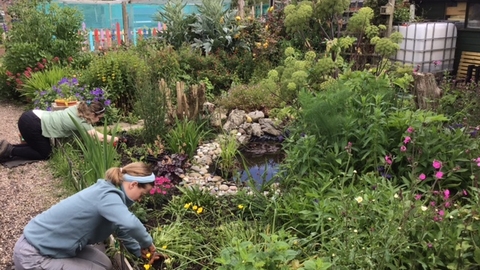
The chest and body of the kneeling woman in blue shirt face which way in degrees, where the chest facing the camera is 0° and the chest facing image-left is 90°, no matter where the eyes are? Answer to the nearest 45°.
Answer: approximately 270°

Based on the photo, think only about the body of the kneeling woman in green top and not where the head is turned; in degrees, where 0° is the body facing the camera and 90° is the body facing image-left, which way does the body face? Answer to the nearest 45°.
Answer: approximately 270°

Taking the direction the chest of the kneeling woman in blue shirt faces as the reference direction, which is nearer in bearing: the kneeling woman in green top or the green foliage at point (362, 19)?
the green foliage

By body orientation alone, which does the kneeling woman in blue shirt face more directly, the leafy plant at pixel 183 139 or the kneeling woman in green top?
the leafy plant

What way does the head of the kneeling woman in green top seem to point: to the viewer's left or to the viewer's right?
to the viewer's right

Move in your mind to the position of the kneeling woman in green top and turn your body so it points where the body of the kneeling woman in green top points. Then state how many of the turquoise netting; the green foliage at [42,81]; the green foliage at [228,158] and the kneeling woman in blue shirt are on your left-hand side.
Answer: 2

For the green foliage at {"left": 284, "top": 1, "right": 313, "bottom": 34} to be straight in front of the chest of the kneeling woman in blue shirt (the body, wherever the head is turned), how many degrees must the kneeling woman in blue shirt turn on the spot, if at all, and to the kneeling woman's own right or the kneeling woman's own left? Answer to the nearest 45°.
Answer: approximately 45° to the kneeling woman's own left

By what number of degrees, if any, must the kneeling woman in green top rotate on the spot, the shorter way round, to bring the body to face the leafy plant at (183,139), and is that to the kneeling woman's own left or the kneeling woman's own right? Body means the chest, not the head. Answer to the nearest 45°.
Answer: approximately 45° to the kneeling woman's own right

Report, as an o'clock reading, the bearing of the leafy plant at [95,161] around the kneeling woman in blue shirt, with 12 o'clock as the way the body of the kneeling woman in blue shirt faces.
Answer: The leafy plant is roughly at 9 o'clock from the kneeling woman in blue shirt.

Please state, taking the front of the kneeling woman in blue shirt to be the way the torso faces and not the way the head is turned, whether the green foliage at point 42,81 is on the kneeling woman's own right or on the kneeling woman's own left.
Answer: on the kneeling woman's own left

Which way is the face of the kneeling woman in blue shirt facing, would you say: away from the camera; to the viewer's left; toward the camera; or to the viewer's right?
to the viewer's right

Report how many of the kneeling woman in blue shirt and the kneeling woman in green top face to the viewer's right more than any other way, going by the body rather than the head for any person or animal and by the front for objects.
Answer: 2
